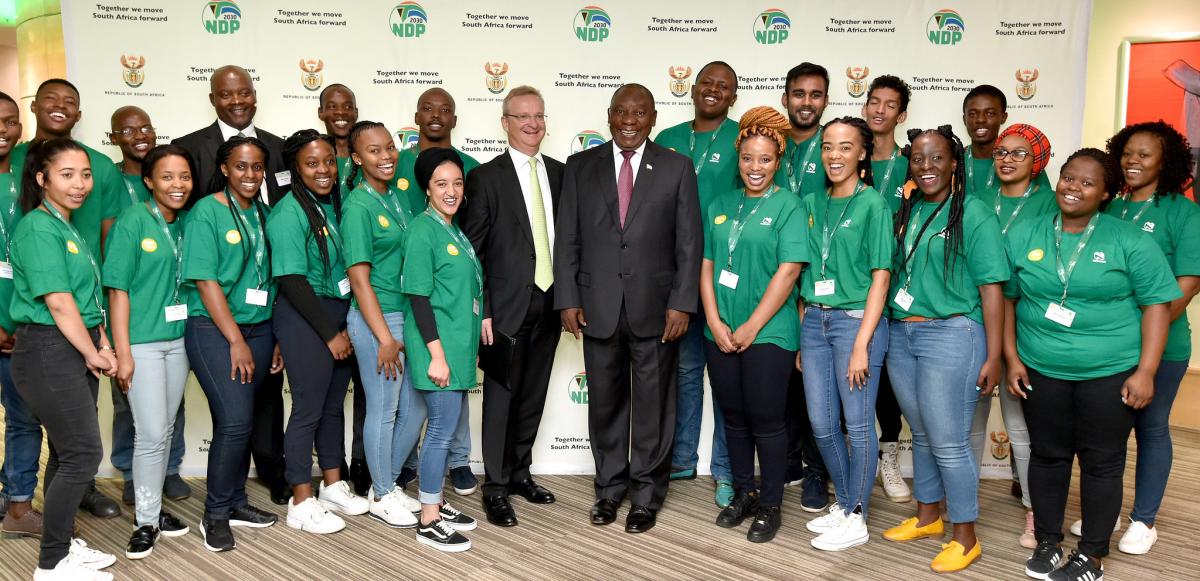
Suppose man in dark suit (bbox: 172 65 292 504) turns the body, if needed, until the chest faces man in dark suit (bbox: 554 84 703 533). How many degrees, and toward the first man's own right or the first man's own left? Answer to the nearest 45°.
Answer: approximately 45° to the first man's own left

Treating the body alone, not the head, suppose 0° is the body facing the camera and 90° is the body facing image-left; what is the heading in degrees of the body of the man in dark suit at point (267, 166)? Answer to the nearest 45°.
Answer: approximately 0°

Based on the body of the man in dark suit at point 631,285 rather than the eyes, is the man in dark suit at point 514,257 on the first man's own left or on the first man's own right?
on the first man's own right

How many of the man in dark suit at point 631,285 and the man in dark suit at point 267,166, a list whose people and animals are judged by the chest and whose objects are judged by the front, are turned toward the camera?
2

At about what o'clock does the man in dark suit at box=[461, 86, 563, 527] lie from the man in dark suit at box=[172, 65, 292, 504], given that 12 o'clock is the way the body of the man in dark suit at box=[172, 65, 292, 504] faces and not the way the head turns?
the man in dark suit at box=[461, 86, 563, 527] is roughly at 10 o'clock from the man in dark suit at box=[172, 65, 292, 504].

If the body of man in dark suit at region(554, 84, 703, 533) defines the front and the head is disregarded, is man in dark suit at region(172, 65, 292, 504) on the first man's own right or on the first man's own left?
on the first man's own right
